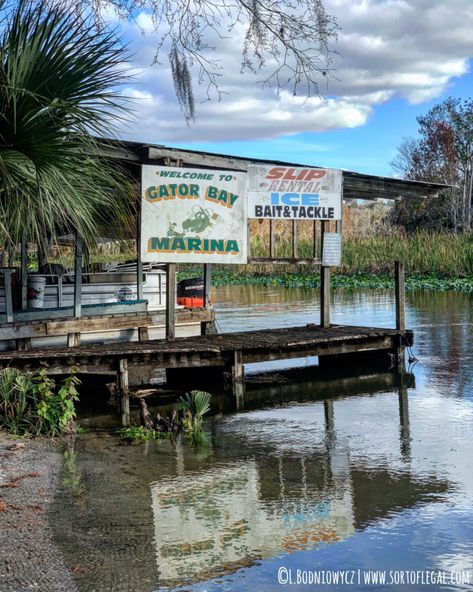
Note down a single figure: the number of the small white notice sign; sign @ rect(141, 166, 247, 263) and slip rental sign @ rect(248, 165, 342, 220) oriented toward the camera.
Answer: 3

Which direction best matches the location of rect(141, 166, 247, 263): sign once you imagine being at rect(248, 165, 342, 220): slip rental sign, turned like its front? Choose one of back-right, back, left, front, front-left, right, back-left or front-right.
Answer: front-right

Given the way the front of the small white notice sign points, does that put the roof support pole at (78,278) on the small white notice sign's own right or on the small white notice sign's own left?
on the small white notice sign's own right

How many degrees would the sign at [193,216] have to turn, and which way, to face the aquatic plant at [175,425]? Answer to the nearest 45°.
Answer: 0° — it already faces it

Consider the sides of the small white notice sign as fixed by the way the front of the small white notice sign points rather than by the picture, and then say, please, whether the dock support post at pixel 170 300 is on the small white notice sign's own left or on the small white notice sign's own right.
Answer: on the small white notice sign's own right

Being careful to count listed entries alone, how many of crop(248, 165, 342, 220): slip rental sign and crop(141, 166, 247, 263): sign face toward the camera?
2

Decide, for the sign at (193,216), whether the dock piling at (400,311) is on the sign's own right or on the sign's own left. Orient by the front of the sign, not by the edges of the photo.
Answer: on the sign's own left

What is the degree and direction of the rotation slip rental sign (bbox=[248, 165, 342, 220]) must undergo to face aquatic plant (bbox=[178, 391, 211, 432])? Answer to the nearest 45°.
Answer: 0° — it already faces it

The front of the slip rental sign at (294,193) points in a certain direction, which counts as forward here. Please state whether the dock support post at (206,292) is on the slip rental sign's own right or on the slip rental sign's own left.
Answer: on the slip rental sign's own right

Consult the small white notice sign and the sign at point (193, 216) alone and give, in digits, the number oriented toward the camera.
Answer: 2

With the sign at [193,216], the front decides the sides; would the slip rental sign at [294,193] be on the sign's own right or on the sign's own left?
on the sign's own left
